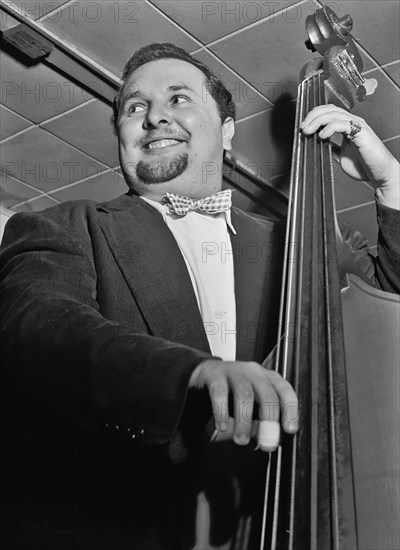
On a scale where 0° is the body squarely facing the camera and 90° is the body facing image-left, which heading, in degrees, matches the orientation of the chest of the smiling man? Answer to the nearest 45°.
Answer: approximately 315°
